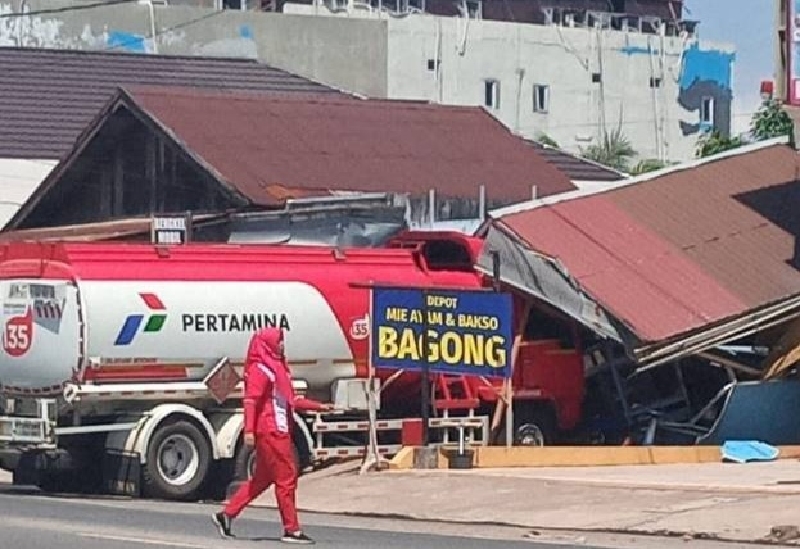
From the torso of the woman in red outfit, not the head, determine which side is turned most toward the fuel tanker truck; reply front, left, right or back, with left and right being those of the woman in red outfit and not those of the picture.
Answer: left

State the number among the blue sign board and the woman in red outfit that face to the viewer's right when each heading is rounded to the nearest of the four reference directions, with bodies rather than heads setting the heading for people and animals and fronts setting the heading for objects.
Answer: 1

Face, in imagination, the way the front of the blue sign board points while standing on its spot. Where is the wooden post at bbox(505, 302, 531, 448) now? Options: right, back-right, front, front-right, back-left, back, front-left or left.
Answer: back-left

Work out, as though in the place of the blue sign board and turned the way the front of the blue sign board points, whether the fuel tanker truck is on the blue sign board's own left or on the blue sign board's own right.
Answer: on the blue sign board's own right

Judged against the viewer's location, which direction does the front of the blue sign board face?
facing the viewer

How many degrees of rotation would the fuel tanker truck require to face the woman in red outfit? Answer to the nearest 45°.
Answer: approximately 135° to its right

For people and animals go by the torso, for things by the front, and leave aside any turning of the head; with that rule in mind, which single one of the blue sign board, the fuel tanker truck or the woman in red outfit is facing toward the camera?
the blue sign board

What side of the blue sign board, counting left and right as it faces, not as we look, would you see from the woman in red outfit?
front

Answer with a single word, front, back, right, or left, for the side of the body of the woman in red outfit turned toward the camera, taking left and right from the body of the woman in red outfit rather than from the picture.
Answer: right

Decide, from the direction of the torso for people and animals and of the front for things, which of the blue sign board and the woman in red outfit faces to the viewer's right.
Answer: the woman in red outfit

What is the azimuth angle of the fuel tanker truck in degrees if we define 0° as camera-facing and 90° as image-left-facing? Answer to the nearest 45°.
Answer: approximately 225°

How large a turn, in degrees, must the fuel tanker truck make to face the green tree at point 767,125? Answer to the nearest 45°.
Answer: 0° — it already faces it

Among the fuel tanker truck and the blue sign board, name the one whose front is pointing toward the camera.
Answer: the blue sign board
